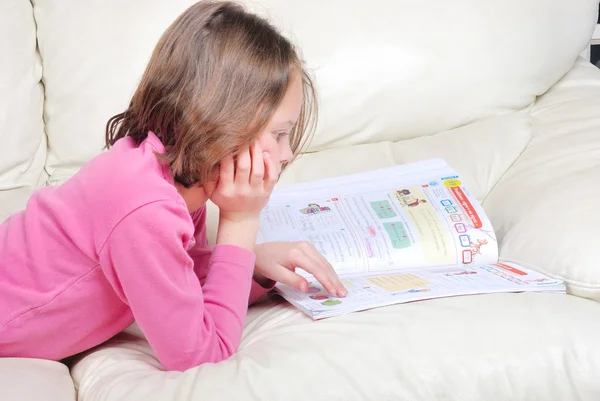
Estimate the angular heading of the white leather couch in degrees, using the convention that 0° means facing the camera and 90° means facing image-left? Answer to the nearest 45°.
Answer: approximately 0°
